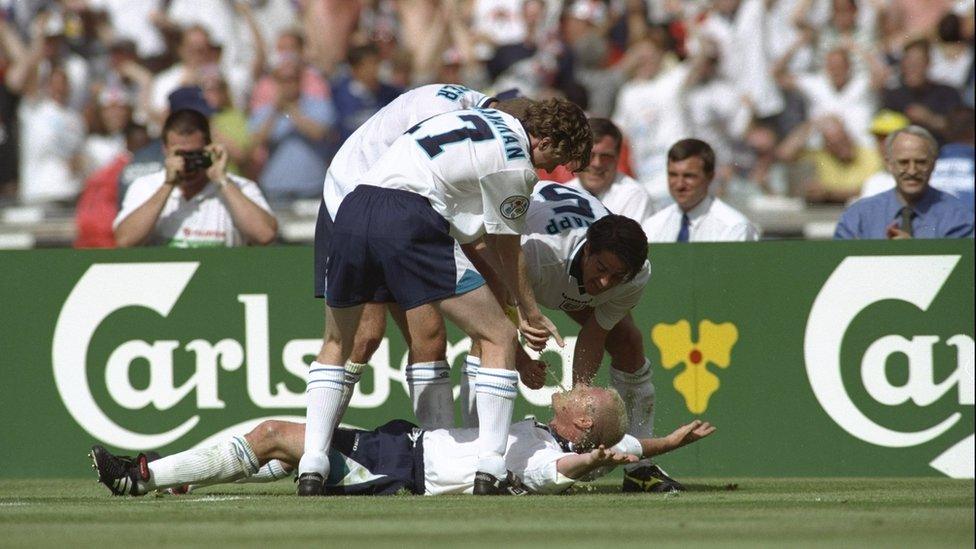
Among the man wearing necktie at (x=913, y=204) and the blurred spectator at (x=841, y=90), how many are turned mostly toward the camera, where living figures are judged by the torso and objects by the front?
2

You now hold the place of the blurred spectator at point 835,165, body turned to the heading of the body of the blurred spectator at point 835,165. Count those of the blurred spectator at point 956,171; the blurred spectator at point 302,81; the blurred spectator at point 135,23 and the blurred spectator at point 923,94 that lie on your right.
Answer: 2

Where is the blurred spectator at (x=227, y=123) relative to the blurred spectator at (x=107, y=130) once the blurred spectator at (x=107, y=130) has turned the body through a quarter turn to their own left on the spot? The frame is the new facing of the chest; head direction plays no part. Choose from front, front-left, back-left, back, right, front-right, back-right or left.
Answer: front-right

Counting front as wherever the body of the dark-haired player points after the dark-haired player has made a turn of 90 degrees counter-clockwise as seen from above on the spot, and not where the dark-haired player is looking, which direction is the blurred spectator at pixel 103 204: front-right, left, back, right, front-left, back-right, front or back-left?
left

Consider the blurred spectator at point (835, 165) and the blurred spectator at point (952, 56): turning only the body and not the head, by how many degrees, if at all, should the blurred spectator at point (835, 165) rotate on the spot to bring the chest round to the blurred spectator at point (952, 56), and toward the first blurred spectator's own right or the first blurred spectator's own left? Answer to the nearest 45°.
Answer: approximately 90° to the first blurred spectator's own left

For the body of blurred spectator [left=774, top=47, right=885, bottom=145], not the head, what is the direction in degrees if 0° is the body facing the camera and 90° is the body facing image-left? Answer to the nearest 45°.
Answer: approximately 0°

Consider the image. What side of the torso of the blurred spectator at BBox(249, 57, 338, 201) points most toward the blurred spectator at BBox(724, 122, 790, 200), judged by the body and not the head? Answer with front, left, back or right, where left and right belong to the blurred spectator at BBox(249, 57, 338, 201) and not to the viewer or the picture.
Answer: left

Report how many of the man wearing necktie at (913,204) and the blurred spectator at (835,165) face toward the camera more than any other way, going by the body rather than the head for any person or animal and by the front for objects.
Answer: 2
